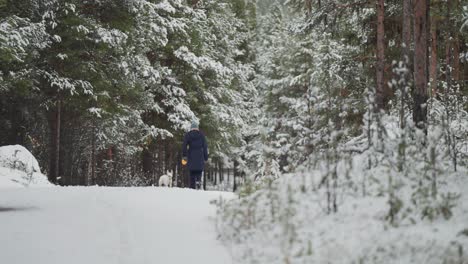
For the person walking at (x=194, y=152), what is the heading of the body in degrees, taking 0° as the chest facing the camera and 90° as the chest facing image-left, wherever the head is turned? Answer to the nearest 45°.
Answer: approximately 180°

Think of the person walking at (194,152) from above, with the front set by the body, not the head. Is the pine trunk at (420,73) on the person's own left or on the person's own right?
on the person's own right

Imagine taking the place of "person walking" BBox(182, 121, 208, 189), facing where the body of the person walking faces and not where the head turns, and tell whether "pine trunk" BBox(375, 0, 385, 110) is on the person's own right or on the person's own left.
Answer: on the person's own right
